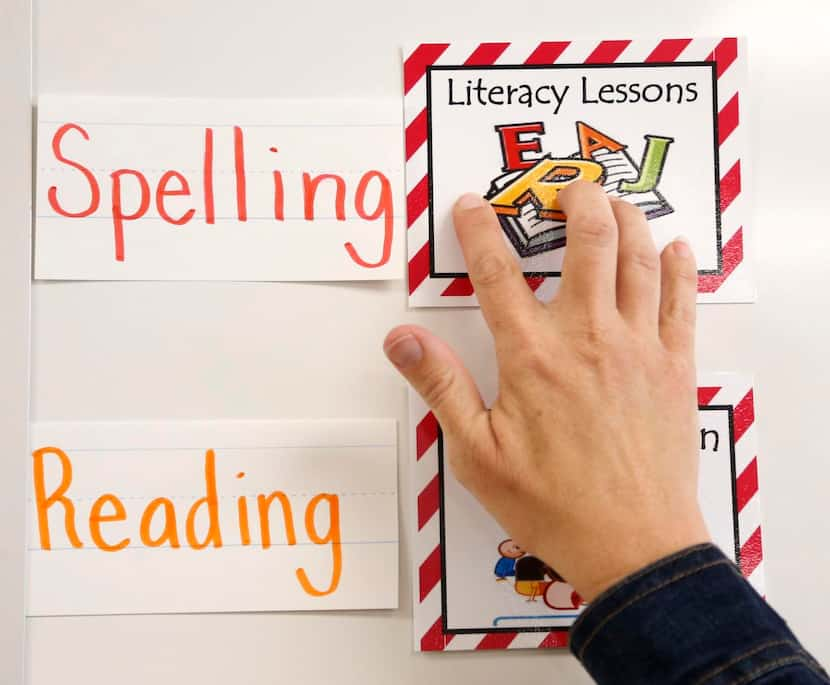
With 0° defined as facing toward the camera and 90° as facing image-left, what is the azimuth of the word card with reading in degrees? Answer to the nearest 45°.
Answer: approximately 0°

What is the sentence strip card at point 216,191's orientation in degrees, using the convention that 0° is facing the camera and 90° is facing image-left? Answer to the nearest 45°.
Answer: approximately 0°

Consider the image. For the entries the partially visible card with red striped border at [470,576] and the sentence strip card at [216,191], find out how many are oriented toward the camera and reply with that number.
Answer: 2
